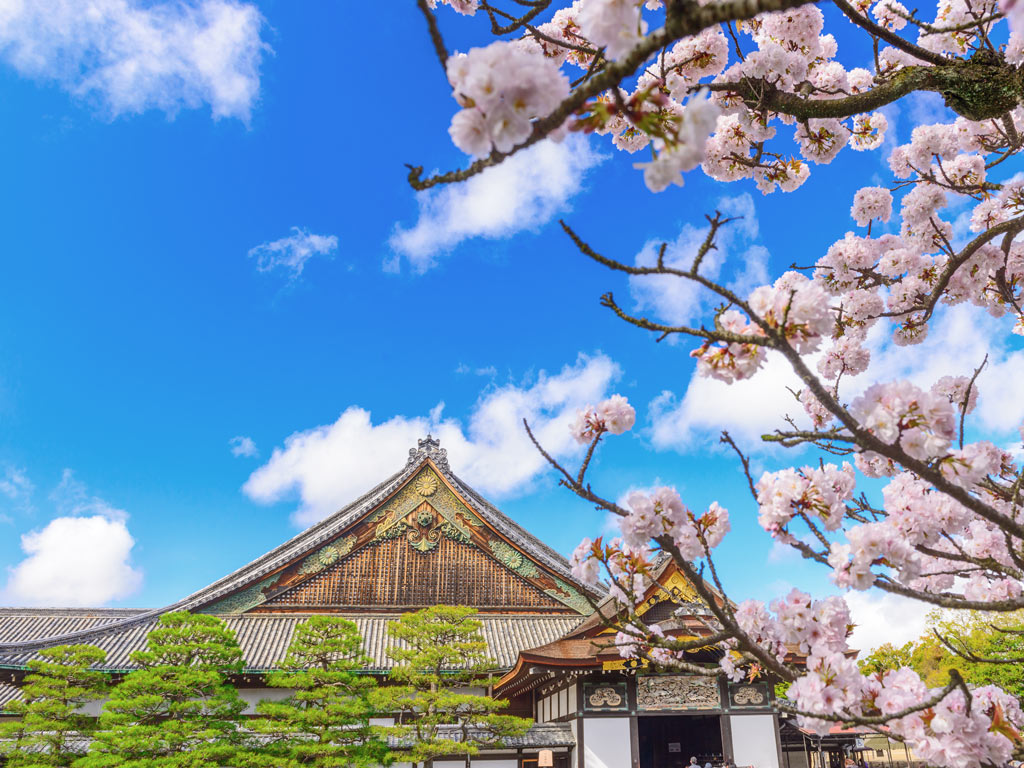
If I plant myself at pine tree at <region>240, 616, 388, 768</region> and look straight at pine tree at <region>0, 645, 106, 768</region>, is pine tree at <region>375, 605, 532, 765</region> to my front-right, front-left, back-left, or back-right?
back-right

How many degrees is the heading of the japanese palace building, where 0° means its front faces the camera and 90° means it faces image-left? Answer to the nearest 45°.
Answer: approximately 0°

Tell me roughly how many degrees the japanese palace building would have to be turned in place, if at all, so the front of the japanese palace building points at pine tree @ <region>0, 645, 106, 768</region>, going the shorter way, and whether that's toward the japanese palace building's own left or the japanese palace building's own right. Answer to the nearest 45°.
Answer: approximately 45° to the japanese palace building's own right

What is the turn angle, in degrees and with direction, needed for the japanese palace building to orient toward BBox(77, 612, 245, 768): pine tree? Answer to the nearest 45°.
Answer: approximately 45° to its right
